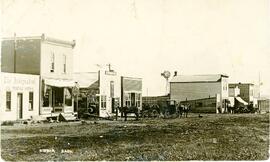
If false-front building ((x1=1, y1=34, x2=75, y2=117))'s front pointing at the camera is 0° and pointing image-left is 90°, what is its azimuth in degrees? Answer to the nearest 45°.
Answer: approximately 315°

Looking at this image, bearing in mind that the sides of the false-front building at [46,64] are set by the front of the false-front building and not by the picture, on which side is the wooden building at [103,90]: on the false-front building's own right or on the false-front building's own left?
on the false-front building's own left

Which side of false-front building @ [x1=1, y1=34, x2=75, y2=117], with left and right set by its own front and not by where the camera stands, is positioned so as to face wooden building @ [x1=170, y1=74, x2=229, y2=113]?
left
